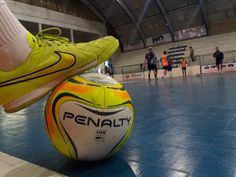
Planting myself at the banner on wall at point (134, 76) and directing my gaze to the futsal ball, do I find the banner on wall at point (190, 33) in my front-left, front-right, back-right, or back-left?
back-left

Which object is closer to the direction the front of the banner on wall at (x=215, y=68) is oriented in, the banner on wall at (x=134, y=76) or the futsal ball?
the futsal ball

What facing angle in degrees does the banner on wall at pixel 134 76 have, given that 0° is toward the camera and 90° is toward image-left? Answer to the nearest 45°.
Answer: approximately 0°

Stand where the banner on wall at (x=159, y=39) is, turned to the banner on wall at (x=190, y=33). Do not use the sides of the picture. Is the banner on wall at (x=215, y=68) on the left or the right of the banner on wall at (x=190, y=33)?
right

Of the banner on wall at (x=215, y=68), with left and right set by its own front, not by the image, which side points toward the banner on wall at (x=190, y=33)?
back

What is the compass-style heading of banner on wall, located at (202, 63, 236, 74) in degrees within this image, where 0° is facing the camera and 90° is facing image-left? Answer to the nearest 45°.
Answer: approximately 0°

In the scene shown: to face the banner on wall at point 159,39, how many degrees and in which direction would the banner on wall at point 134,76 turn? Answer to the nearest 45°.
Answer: approximately 135° to its left

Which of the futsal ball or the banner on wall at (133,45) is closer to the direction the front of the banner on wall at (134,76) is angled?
the futsal ball

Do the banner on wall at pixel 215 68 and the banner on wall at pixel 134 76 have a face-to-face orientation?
no

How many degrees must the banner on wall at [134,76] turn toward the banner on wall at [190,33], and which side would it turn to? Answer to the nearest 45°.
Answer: approximately 135° to its left

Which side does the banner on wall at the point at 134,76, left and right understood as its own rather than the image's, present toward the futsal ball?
front

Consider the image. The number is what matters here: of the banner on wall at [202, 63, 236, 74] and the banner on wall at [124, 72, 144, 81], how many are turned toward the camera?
2

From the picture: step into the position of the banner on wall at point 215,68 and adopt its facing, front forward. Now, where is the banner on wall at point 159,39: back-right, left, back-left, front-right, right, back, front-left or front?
back-right

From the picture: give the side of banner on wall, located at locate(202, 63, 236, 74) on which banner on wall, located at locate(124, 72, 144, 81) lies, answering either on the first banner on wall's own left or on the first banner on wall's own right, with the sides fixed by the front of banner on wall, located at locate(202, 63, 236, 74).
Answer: on the first banner on wall's own right

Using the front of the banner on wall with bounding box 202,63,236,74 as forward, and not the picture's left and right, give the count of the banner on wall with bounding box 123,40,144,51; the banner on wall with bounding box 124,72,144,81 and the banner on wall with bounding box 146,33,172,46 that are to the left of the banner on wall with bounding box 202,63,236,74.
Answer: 0

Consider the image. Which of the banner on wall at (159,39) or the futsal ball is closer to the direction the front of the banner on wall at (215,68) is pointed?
the futsal ball

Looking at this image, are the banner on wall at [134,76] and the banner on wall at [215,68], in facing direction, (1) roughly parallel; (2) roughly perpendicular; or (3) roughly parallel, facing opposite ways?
roughly parallel
